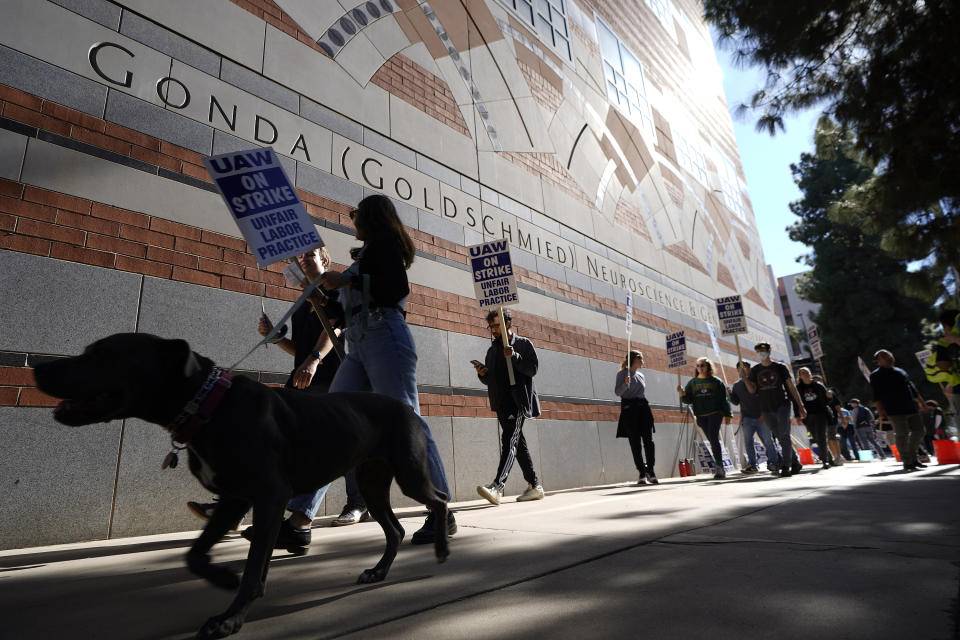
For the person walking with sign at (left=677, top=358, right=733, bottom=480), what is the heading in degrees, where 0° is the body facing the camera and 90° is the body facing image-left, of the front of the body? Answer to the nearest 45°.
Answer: approximately 45°

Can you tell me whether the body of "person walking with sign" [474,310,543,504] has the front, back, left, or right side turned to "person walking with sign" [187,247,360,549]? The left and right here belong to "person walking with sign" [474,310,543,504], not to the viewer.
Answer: front

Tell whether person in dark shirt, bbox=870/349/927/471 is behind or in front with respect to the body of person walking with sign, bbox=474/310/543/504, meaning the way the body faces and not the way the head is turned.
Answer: behind

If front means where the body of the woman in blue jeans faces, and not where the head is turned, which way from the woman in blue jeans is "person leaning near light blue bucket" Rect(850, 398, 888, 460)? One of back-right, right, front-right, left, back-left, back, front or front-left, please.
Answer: back-right

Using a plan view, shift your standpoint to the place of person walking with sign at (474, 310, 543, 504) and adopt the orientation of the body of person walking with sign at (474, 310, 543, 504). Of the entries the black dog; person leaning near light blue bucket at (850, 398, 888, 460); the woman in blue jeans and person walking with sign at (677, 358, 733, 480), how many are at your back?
2

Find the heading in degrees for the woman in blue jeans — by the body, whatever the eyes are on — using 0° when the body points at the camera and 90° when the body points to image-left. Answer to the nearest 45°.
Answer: approximately 90°

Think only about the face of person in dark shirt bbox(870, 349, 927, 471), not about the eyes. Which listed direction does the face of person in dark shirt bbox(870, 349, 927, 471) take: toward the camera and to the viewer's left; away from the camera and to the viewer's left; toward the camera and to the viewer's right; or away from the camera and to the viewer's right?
toward the camera and to the viewer's left

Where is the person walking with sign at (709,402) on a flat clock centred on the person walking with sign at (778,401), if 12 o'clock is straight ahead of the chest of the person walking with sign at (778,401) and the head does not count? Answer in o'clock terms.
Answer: the person walking with sign at (709,402) is roughly at 2 o'clock from the person walking with sign at (778,401).

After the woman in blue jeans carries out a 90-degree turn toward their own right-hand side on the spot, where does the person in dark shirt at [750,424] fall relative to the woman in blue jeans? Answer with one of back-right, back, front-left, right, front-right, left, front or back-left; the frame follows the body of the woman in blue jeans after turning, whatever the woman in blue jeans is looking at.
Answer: front-right

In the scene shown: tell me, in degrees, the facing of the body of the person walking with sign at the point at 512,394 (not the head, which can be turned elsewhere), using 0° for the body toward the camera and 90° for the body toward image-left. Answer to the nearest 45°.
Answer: approximately 45°

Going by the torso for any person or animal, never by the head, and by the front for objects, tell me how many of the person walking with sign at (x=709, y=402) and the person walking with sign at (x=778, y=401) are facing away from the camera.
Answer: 0

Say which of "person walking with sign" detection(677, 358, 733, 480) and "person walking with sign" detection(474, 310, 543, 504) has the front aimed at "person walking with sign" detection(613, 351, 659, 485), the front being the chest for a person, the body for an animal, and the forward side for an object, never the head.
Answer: "person walking with sign" detection(677, 358, 733, 480)
